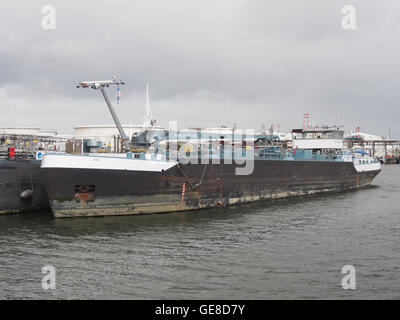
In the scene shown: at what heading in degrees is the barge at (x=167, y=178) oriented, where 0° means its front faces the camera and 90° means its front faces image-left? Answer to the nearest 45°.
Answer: approximately 45°
